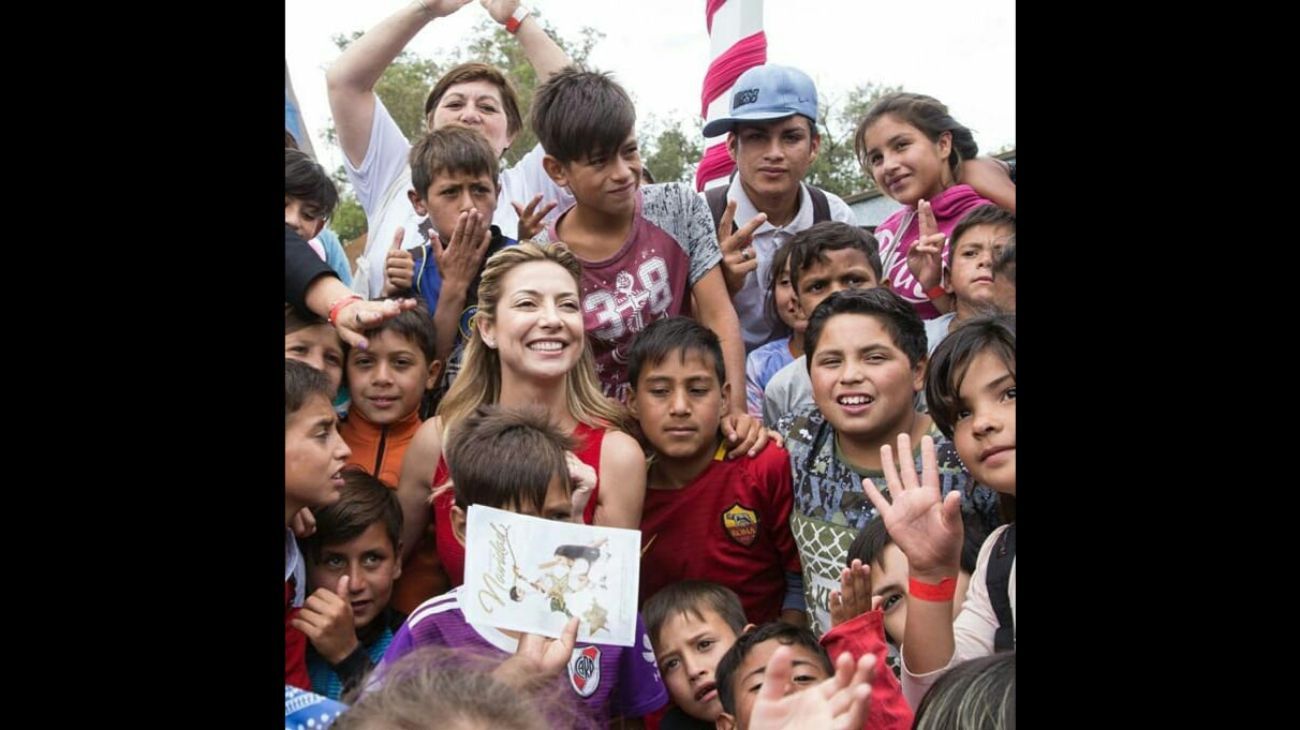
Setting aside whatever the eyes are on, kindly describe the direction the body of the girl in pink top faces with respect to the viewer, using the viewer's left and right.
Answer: facing the viewer and to the left of the viewer

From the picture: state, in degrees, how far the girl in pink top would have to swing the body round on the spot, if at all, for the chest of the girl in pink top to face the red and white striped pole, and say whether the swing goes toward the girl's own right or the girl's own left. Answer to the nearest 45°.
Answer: approximately 45° to the girl's own right

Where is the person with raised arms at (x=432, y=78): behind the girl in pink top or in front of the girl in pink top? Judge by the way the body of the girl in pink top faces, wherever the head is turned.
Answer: in front
